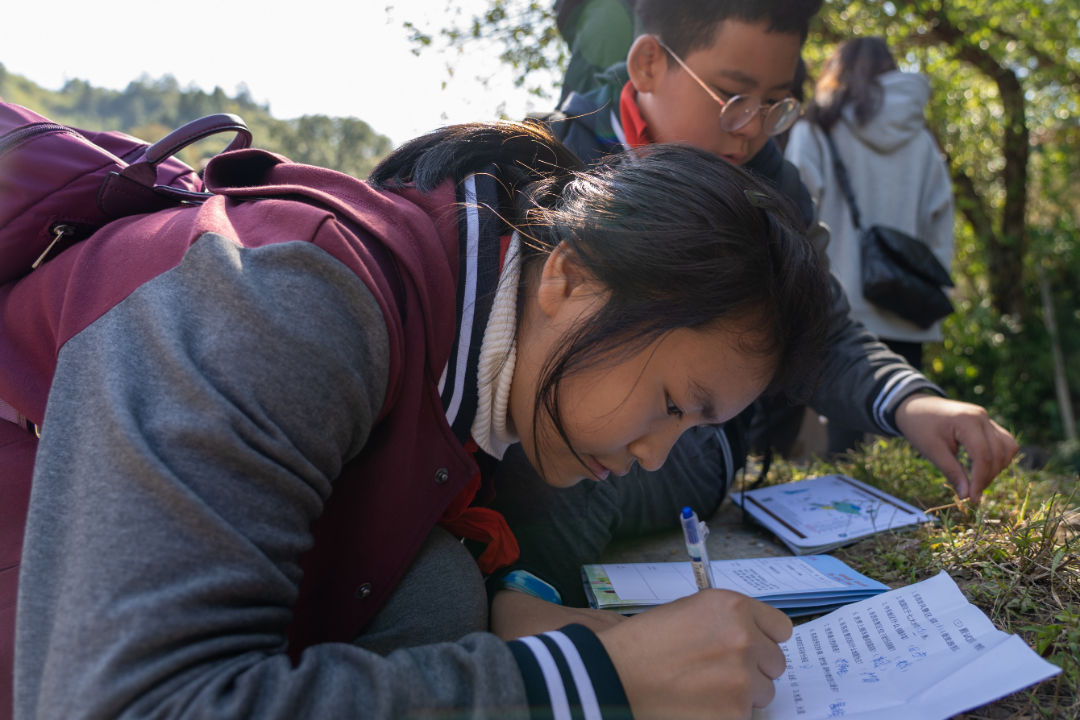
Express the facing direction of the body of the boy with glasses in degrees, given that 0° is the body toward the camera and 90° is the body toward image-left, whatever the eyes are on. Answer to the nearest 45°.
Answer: approximately 315°

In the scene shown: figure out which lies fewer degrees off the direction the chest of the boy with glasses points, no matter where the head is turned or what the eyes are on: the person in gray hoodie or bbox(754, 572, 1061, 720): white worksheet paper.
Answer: the white worksheet paper

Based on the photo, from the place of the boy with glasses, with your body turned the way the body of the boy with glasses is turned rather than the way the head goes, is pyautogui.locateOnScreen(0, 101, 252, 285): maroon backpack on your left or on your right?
on your right

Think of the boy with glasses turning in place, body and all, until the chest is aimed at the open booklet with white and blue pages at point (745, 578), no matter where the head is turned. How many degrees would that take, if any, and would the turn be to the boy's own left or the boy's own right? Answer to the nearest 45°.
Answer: approximately 45° to the boy's own right

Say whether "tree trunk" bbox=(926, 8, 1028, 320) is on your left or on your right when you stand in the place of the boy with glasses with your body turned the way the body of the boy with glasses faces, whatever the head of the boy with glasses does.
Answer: on your left

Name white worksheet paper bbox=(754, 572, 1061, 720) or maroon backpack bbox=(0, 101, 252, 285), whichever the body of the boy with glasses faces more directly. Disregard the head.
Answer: the white worksheet paper

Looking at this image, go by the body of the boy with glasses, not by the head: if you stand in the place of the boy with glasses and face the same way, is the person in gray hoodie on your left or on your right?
on your left

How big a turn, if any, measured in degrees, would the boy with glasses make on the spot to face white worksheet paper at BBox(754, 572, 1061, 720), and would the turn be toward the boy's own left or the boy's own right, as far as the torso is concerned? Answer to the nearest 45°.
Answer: approximately 45° to the boy's own right

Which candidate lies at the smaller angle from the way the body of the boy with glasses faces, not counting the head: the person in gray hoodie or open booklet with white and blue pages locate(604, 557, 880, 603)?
the open booklet with white and blue pages
